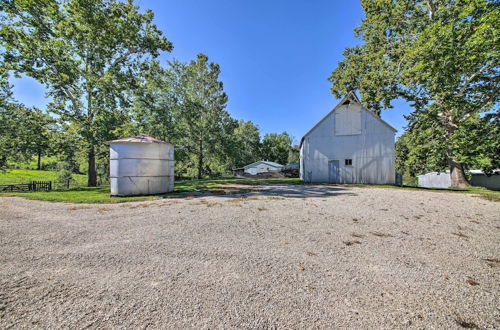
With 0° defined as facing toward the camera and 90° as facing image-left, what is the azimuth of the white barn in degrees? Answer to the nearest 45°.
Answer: approximately 0°

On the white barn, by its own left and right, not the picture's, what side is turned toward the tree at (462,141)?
left

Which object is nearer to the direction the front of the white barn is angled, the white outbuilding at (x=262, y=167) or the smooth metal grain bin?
the smooth metal grain bin

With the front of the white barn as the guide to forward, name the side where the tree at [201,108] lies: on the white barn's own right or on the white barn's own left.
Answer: on the white barn's own right

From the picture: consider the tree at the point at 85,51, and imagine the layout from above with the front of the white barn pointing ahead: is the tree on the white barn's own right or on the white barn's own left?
on the white barn's own right

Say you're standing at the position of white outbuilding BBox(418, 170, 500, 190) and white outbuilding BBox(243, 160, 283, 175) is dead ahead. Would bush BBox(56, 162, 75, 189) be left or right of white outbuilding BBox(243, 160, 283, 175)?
left

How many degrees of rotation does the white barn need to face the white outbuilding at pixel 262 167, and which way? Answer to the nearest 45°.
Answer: approximately 135° to its right
